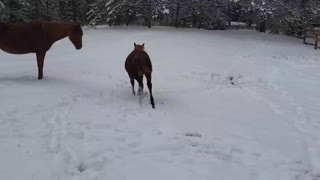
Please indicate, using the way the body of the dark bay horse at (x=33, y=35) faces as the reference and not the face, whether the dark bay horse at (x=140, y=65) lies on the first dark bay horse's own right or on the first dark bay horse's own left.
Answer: on the first dark bay horse's own right

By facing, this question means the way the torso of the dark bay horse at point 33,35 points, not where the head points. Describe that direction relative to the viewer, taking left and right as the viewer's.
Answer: facing to the right of the viewer

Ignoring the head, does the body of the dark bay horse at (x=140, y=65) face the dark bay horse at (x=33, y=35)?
no

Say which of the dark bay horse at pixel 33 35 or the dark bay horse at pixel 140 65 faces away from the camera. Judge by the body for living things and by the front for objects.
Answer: the dark bay horse at pixel 140 65

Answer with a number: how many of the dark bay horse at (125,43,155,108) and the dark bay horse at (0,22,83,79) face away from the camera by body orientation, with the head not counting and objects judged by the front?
1

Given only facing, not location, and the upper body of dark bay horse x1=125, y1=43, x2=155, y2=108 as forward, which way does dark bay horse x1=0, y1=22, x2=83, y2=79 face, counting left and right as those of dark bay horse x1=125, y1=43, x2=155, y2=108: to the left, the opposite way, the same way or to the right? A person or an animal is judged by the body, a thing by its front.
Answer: to the right

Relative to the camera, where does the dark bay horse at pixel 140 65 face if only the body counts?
away from the camera
